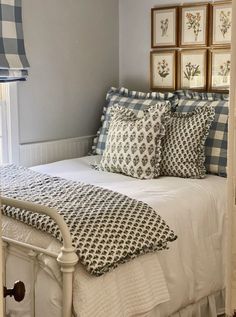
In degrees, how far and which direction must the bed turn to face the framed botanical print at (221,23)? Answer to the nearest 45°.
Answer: approximately 180°

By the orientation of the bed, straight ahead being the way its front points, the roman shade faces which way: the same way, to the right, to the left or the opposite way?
to the left

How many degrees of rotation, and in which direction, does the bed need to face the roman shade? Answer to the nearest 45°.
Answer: approximately 90° to its right

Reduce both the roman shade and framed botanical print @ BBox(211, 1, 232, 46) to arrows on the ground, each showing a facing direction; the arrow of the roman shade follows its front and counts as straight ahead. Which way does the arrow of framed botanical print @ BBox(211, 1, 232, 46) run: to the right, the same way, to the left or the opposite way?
to the right

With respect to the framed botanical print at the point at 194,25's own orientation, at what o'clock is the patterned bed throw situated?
The patterned bed throw is roughly at 11 o'clock from the framed botanical print.

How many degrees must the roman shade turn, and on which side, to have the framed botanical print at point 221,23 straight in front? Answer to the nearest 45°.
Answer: approximately 45° to its left

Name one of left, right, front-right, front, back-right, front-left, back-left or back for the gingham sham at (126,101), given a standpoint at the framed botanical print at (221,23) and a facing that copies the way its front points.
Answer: front-right

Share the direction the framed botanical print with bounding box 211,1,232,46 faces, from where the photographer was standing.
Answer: facing the viewer and to the left of the viewer

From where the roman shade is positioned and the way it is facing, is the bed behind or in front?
in front

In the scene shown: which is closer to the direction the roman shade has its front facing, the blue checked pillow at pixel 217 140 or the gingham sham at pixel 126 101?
the blue checked pillow

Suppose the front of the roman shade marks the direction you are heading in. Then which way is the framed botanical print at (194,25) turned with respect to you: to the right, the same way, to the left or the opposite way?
to the right

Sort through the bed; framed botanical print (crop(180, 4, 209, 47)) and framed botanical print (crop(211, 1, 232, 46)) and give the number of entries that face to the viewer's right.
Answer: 0

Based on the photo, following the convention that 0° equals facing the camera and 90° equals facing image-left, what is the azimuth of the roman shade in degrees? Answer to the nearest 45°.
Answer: approximately 315°
